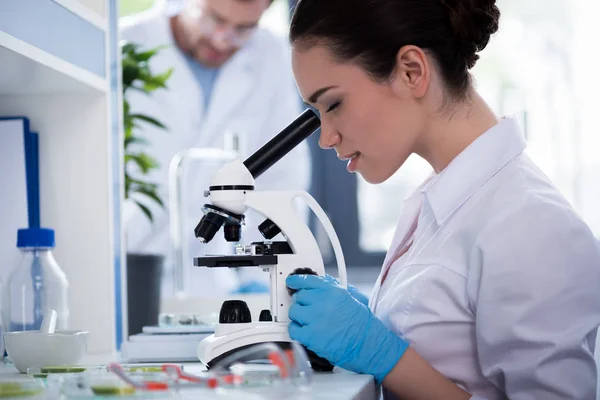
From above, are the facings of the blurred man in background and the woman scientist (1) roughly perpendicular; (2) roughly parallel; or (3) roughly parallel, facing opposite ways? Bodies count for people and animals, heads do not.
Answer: roughly perpendicular

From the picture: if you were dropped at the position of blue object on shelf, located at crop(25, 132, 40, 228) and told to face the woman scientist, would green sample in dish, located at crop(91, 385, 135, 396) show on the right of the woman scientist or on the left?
right

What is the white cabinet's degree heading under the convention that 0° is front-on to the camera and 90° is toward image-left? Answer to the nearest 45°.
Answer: approximately 315°

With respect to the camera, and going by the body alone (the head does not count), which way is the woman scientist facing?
to the viewer's left

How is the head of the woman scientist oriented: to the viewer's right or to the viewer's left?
to the viewer's left

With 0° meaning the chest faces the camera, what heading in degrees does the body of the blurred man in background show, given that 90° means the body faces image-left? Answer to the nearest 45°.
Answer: approximately 0°
